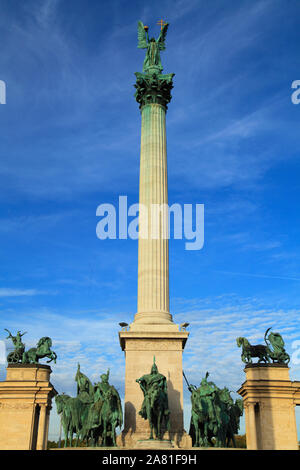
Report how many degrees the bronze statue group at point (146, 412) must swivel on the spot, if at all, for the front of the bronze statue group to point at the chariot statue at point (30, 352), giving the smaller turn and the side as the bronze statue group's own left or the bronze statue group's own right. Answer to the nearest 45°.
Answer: approximately 135° to the bronze statue group's own right

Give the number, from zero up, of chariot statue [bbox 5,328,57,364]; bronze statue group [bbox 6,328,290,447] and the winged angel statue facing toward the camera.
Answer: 2

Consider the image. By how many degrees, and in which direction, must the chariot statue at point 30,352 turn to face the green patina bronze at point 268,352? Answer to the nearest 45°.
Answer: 0° — it already faces it

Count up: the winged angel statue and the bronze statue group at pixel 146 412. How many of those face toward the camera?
2

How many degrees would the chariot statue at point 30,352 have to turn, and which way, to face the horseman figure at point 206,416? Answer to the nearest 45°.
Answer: approximately 45° to its right

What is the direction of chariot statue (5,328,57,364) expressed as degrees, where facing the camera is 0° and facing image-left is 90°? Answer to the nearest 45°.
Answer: approximately 270°

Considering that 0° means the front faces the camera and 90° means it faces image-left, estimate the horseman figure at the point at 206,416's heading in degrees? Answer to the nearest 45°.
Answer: approximately 45°

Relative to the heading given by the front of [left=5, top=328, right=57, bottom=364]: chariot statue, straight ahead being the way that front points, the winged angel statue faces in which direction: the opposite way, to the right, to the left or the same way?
to the right
